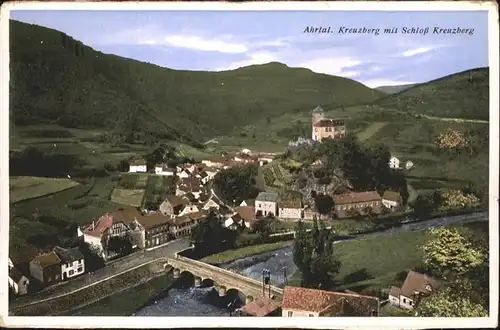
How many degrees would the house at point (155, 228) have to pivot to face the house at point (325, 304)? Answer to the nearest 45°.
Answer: approximately 45° to its left

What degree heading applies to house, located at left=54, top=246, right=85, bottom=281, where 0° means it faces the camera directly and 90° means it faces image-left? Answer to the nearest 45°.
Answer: approximately 315°

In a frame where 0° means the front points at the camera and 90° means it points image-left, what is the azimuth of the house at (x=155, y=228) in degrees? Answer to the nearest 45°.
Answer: approximately 315°

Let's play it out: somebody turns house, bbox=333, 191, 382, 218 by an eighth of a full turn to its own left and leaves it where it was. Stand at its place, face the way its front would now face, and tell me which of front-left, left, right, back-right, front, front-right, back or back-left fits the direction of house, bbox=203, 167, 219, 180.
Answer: back-right

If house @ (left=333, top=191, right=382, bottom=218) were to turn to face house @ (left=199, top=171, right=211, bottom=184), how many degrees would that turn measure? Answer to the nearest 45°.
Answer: approximately 90° to its right

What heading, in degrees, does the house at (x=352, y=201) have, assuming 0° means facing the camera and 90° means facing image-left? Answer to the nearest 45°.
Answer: approximately 0°
